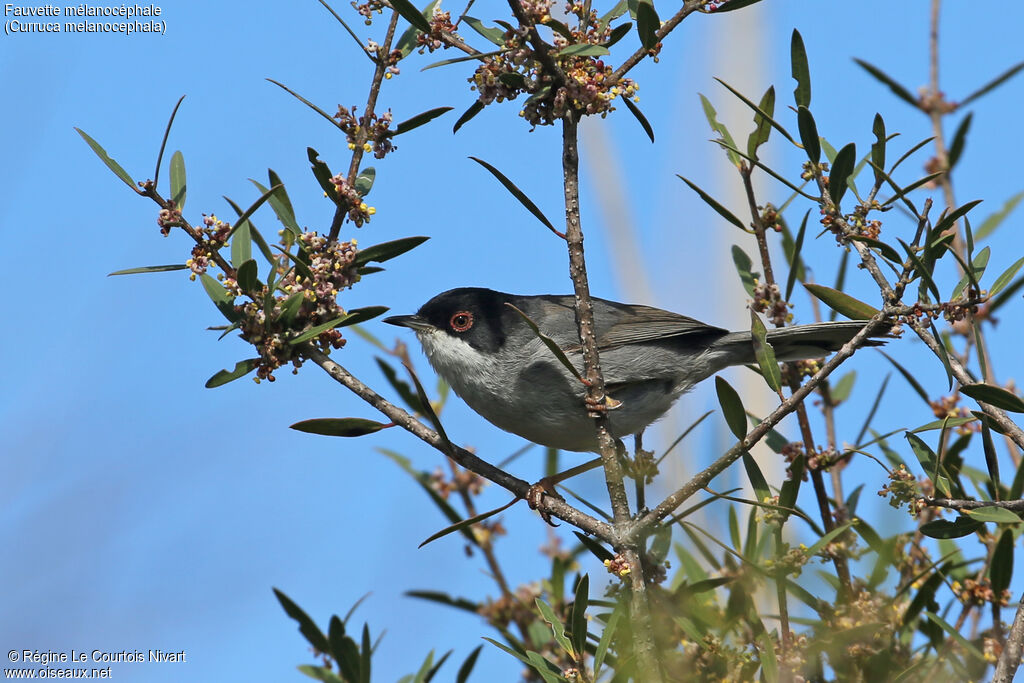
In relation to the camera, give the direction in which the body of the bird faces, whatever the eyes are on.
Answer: to the viewer's left

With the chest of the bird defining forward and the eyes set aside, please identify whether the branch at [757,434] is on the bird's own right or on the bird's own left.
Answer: on the bird's own left

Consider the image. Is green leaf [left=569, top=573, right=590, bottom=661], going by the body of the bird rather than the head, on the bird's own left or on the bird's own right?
on the bird's own left
